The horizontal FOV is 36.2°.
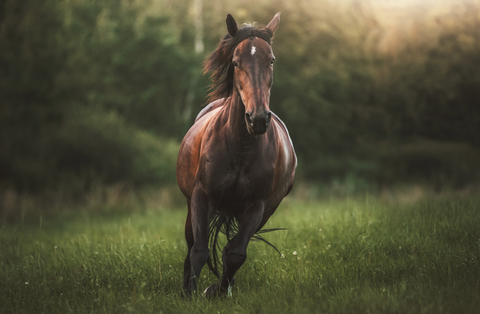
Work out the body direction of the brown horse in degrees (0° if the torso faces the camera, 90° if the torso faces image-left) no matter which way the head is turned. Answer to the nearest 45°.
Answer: approximately 0°
